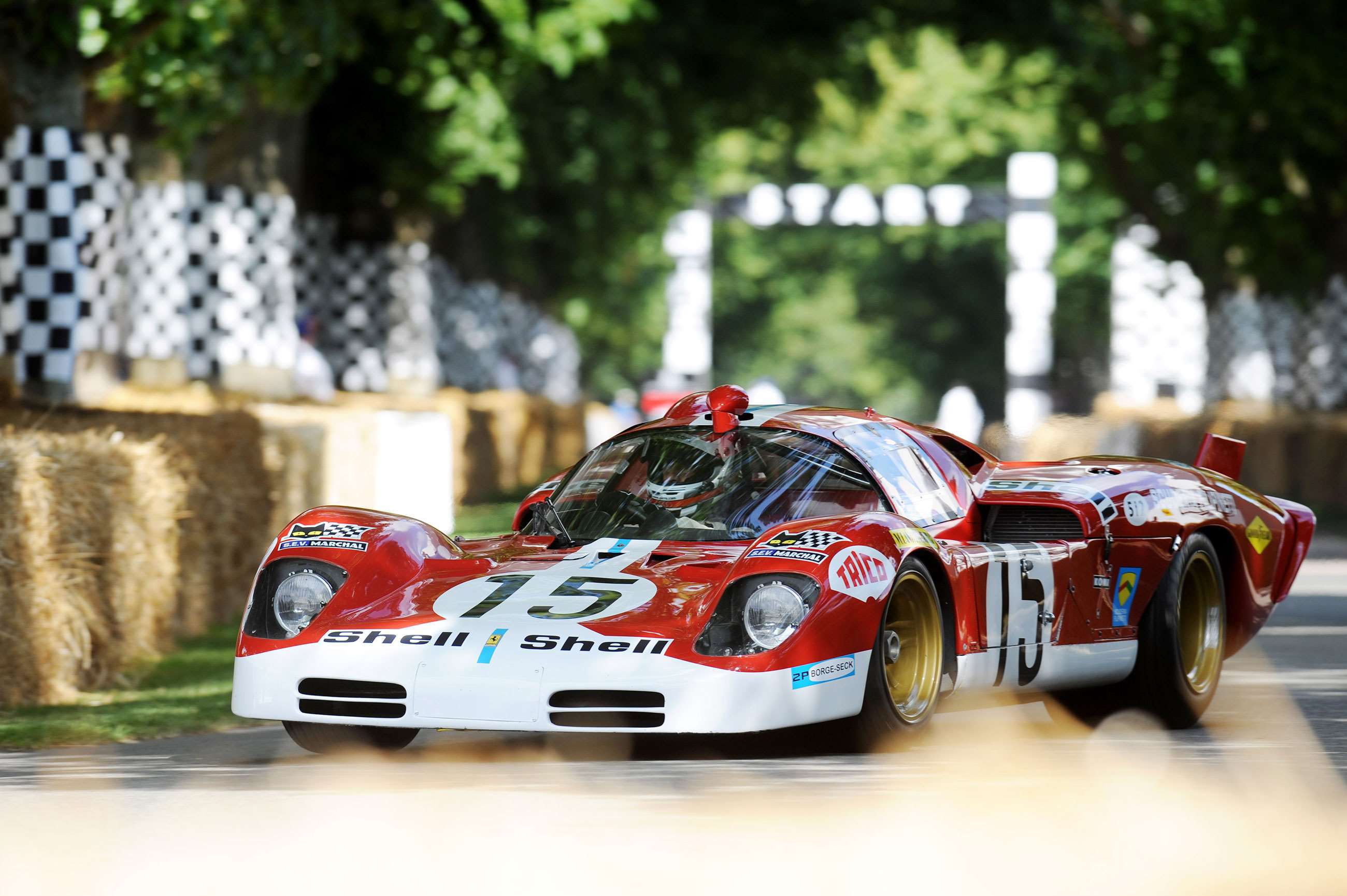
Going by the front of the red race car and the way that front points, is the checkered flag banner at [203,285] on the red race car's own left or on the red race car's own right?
on the red race car's own right

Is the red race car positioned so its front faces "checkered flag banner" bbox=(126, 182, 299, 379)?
no

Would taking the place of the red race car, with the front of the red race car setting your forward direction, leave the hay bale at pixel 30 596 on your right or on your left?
on your right

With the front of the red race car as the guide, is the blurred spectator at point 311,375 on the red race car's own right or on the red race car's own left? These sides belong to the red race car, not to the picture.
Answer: on the red race car's own right

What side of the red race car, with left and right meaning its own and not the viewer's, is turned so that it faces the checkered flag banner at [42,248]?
right

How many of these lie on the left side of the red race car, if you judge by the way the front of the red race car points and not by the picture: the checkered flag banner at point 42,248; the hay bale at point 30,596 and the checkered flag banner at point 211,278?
0

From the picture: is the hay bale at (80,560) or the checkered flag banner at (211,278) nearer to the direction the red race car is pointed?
the hay bale

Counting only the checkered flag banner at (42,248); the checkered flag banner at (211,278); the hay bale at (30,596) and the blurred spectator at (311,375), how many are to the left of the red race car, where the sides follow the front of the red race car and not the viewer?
0

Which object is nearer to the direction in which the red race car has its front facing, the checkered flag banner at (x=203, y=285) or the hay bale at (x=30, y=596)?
the hay bale

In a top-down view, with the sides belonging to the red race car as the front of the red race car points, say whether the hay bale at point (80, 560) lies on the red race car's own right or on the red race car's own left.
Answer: on the red race car's own right

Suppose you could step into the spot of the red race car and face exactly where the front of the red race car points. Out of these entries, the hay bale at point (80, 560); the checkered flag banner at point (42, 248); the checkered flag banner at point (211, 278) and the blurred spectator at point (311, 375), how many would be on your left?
0

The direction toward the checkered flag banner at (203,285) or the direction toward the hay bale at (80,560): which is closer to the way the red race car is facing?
the hay bale

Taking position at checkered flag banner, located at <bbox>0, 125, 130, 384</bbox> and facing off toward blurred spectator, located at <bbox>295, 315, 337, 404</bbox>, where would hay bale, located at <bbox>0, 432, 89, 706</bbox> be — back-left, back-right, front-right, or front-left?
back-right

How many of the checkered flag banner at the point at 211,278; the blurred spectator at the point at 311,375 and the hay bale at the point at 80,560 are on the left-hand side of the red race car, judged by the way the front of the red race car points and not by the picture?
0

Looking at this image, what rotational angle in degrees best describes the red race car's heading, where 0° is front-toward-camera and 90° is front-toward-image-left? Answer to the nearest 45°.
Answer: approximately 45°
